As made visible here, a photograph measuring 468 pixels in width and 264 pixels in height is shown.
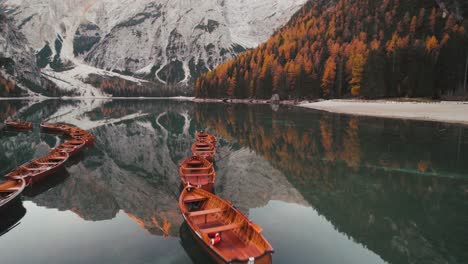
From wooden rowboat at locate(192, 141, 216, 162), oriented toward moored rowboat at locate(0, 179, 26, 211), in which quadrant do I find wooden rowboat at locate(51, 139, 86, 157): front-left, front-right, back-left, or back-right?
front-right

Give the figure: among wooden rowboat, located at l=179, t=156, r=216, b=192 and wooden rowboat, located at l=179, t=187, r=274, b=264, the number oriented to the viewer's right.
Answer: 0

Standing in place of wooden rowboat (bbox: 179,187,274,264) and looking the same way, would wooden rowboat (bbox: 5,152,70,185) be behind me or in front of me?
in front

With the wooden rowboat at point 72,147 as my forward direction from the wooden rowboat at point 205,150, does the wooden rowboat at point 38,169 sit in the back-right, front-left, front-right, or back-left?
front-left

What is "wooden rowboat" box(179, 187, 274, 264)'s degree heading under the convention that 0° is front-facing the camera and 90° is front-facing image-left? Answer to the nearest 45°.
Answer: approximately 135°

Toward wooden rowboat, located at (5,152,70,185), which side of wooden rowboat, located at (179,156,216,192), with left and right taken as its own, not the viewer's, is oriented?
left

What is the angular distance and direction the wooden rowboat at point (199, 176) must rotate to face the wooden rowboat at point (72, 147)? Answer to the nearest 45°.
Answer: approximately 45° to its left

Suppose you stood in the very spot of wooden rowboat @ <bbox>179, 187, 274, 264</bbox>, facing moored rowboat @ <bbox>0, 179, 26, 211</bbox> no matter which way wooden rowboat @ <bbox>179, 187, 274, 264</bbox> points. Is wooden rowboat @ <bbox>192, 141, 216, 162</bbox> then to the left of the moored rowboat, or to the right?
right

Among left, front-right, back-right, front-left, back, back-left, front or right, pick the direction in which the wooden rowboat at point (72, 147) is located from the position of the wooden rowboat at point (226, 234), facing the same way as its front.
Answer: front

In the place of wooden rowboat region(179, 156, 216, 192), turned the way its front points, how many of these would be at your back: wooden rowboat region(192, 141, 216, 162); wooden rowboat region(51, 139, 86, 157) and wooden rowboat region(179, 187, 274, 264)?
1

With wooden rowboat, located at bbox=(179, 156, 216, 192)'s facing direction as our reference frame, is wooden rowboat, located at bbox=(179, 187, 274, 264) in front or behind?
behind

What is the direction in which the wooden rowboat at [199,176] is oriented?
away from the camera

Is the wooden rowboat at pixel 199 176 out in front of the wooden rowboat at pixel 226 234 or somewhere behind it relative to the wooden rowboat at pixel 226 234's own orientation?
in front

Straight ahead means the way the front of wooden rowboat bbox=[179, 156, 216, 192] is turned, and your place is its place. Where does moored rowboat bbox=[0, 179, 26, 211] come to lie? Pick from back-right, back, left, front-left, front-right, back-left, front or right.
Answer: left
